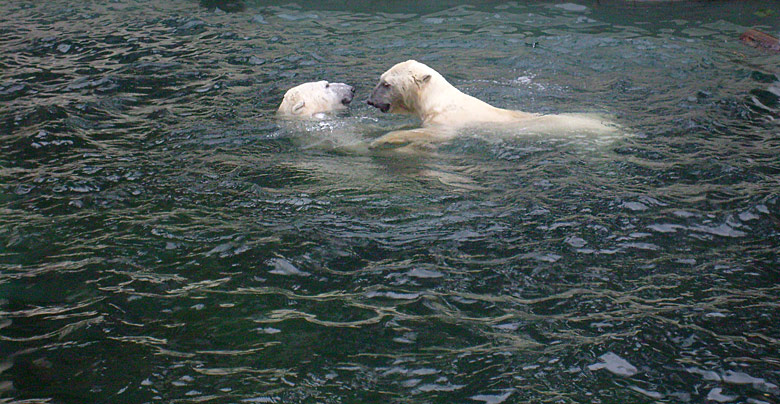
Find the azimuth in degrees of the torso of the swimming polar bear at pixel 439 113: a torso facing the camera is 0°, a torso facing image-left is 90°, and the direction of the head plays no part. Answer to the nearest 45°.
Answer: approximately 90°
